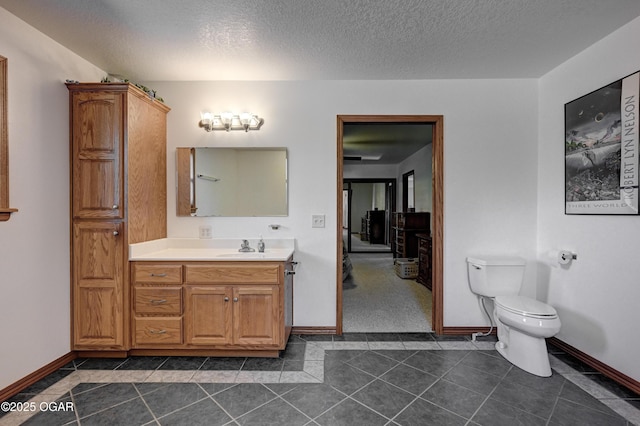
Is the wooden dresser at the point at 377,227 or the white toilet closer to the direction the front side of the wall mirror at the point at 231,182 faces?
the white toilet

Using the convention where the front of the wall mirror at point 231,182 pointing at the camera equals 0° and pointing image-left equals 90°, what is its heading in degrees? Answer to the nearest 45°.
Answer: approximately 0°

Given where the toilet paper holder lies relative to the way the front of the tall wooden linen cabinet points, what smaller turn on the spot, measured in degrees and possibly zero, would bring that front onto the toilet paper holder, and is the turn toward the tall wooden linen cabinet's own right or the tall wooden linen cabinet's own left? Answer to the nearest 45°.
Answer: approximately 90° to the tall wooden linen cabinet's own left

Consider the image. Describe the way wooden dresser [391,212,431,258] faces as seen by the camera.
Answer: facing to the left of the viewer

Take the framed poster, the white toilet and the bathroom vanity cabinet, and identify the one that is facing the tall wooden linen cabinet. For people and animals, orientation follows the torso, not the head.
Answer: the framed poster

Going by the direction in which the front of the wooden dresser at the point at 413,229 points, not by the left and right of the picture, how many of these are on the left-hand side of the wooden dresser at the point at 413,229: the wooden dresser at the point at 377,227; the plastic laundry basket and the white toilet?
2

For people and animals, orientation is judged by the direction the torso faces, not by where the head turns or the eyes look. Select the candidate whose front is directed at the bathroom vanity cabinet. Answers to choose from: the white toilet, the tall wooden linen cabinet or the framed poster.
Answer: the framed poster

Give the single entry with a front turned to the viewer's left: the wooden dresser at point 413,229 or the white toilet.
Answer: the wooden dresser

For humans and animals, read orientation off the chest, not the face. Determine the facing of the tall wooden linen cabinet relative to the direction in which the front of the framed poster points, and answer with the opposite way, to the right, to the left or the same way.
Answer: to the left

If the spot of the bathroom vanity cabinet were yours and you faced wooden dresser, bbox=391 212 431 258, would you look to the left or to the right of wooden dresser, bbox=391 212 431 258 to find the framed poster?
right

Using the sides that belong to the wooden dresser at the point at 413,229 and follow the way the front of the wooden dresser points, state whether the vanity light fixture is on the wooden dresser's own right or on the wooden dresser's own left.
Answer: on the wooden dresser's own left
